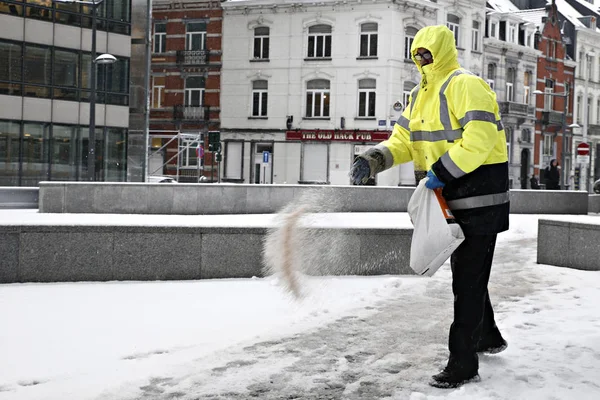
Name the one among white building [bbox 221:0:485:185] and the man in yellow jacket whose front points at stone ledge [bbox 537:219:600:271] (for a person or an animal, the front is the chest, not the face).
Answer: the white building

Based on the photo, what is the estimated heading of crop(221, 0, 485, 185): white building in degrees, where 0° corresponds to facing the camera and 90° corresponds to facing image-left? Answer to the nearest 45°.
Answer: approximately 0°

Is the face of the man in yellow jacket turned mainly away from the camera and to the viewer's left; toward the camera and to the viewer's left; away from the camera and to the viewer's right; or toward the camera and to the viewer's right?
toward the camera and to the viewer's left

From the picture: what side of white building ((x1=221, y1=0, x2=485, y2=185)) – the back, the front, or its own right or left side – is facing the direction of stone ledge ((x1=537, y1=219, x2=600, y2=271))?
front

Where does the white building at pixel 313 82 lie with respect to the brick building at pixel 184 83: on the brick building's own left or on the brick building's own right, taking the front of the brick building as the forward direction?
on the brick building's own left

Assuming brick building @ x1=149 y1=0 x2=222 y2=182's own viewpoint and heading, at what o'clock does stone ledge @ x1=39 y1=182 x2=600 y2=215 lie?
The stone ledge is roughly at 12 o'clock from the brick building.

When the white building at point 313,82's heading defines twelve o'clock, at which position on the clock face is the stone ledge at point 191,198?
The stone ledge is roughly at 12 o'clock from the white building.

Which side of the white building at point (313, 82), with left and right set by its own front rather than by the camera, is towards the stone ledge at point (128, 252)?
front

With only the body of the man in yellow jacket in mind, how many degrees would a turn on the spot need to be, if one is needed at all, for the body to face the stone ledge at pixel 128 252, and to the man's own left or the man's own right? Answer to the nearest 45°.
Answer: approximately 90° to the man's own right

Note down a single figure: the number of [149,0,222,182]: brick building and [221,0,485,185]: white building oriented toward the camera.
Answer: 2

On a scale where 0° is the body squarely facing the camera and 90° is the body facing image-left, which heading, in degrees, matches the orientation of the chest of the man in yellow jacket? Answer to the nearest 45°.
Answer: approximately 45°

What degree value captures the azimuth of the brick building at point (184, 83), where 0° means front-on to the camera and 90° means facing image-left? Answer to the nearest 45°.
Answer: approximately 0°

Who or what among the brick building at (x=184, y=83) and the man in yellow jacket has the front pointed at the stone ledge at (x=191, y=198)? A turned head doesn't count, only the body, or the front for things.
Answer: the brick building
